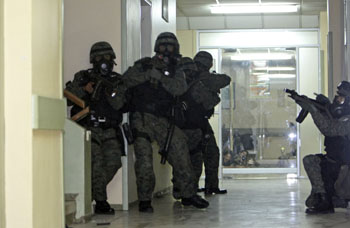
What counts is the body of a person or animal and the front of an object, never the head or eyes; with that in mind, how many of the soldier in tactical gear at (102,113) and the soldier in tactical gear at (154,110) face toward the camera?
2

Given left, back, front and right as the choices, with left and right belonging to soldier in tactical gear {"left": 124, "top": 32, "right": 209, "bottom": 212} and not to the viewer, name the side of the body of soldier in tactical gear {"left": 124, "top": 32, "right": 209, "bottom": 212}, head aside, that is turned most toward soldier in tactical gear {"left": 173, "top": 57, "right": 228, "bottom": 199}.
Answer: back

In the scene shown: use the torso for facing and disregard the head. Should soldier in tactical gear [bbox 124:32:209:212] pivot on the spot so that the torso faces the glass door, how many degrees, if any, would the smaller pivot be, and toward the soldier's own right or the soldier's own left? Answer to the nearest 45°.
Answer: approximately 180°

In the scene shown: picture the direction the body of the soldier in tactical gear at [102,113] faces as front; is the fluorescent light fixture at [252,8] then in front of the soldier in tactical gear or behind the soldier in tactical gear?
behind

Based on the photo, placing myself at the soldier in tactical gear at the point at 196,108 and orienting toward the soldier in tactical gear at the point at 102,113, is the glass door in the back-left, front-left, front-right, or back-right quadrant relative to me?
back-right

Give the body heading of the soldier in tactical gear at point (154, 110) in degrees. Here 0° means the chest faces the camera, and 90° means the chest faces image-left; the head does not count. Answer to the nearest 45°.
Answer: approximately 0°

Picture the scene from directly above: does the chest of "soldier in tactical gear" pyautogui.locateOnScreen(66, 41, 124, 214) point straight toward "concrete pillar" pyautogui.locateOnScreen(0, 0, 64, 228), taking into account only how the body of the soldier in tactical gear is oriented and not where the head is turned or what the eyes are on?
yes

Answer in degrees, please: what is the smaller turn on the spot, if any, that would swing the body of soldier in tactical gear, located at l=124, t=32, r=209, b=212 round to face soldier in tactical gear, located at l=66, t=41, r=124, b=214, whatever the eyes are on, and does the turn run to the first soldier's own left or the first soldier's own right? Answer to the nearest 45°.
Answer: approximately 90° to the first soldier's own right

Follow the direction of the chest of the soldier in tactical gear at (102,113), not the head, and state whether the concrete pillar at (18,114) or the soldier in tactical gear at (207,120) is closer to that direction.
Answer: the concrete pillar
